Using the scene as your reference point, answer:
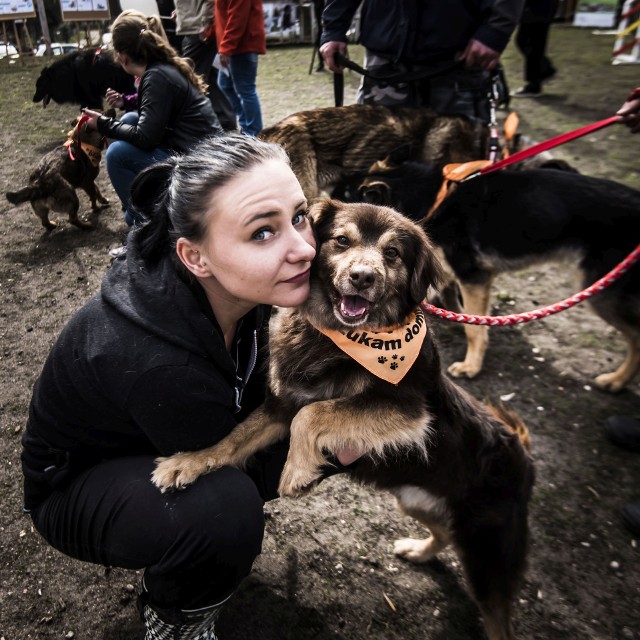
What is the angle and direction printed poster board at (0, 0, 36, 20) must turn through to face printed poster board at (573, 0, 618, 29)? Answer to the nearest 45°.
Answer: approximately 45° to its left

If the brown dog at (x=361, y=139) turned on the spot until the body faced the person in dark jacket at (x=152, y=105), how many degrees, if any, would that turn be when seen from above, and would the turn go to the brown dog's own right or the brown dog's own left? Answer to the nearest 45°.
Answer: approximately 180°

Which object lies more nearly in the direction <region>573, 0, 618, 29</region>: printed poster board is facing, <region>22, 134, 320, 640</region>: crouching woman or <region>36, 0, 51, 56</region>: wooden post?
the crouching woman

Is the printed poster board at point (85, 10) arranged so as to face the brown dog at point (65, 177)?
yes

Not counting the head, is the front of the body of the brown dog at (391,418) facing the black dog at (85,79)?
no

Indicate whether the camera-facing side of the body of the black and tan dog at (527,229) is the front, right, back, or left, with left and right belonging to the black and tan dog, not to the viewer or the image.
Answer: left

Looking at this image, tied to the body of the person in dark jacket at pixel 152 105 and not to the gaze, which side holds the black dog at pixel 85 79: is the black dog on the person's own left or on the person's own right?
on the person's own right

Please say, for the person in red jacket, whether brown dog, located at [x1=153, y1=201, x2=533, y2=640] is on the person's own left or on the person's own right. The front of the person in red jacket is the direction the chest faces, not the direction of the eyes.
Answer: on the person's own left

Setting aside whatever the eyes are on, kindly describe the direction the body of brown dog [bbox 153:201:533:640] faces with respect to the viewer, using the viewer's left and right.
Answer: facing the viewer and to the left of the viewer

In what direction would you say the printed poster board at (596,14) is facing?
toward the camera
